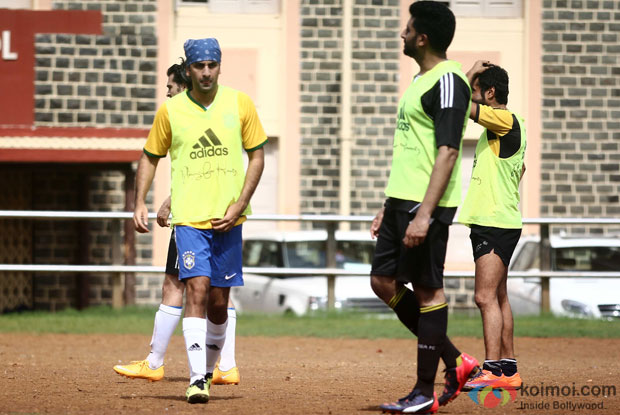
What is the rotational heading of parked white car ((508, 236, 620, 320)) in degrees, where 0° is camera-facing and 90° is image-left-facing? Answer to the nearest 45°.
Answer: approximately 315°

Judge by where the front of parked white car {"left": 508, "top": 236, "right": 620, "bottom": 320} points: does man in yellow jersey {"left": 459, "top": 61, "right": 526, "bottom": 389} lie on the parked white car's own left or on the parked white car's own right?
on the parked white car's own right

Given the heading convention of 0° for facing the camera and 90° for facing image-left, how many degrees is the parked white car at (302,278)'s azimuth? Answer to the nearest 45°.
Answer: approximately 315°

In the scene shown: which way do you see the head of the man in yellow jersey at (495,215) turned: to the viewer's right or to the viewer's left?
to the viewer's left
